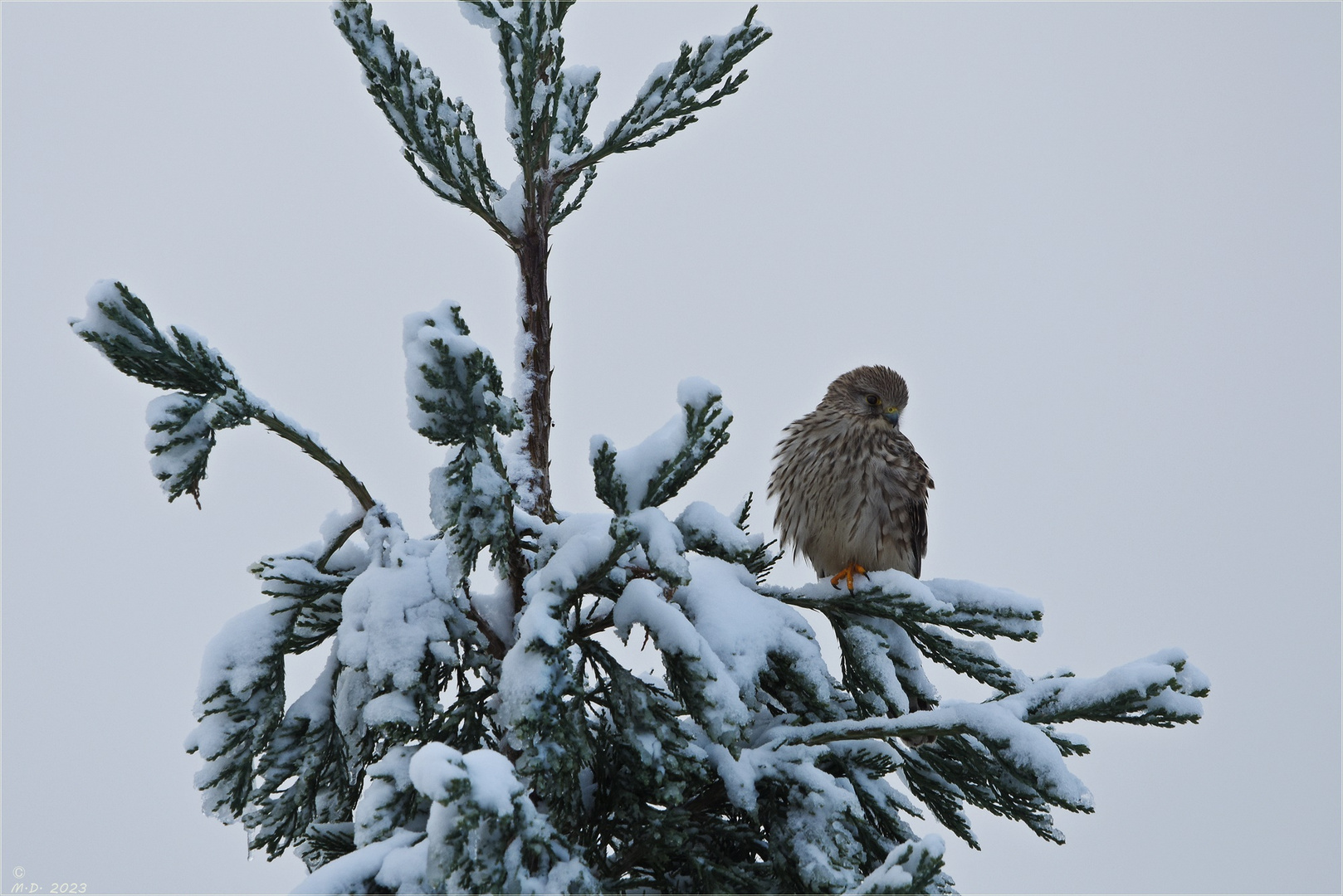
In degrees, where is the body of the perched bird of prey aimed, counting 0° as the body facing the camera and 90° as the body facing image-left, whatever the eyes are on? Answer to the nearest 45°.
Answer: approximately 45°
